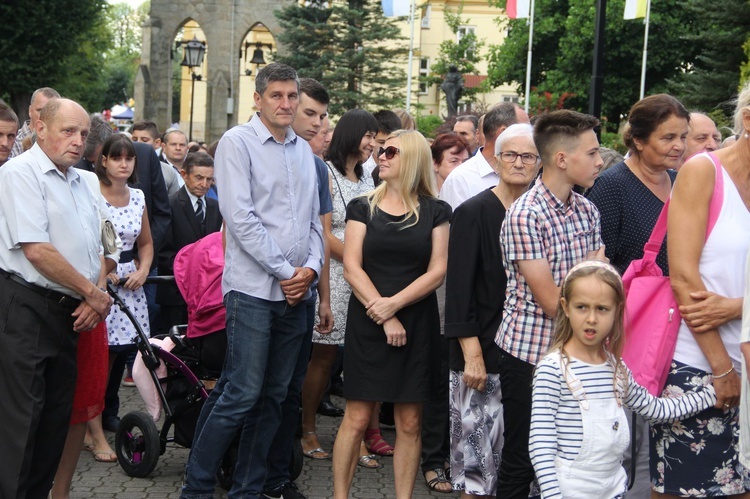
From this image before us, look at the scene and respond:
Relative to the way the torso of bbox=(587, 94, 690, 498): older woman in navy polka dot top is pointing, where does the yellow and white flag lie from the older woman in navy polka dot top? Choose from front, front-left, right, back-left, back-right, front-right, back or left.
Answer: back-left

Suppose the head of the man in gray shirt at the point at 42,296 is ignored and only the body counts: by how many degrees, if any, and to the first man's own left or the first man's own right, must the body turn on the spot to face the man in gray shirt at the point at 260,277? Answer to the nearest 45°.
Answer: approximately 45° to the first man's own left

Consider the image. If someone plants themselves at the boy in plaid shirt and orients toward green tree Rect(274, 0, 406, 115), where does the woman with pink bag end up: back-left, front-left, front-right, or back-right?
back-right

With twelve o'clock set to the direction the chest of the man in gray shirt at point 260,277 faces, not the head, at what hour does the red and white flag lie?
The red and white flag is roughly at 8 o'clock from the man in gray shirt.

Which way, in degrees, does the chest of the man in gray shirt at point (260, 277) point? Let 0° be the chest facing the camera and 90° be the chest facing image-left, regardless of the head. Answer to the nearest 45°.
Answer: approximately 315°

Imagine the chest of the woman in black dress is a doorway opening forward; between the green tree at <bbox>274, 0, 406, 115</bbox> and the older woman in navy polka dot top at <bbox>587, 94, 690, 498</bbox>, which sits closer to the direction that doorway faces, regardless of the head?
the older woman in navy polka dot top
